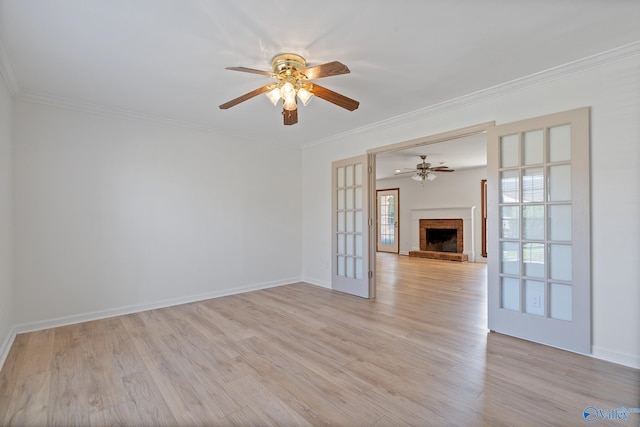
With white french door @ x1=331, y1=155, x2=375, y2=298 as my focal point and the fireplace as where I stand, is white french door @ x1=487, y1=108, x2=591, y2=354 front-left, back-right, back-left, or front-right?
front-left

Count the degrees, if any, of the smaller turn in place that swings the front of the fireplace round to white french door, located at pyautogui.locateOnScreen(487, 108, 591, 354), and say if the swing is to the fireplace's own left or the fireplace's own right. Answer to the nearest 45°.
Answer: approximately 45° to the fireplace's own left

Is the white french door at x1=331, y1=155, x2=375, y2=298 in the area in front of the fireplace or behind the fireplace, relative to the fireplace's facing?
in front

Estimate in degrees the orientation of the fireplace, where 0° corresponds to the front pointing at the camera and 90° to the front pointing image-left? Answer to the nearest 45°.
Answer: approximately 45°

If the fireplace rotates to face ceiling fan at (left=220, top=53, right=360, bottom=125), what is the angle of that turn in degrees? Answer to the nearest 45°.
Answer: approximately 45° to its left
